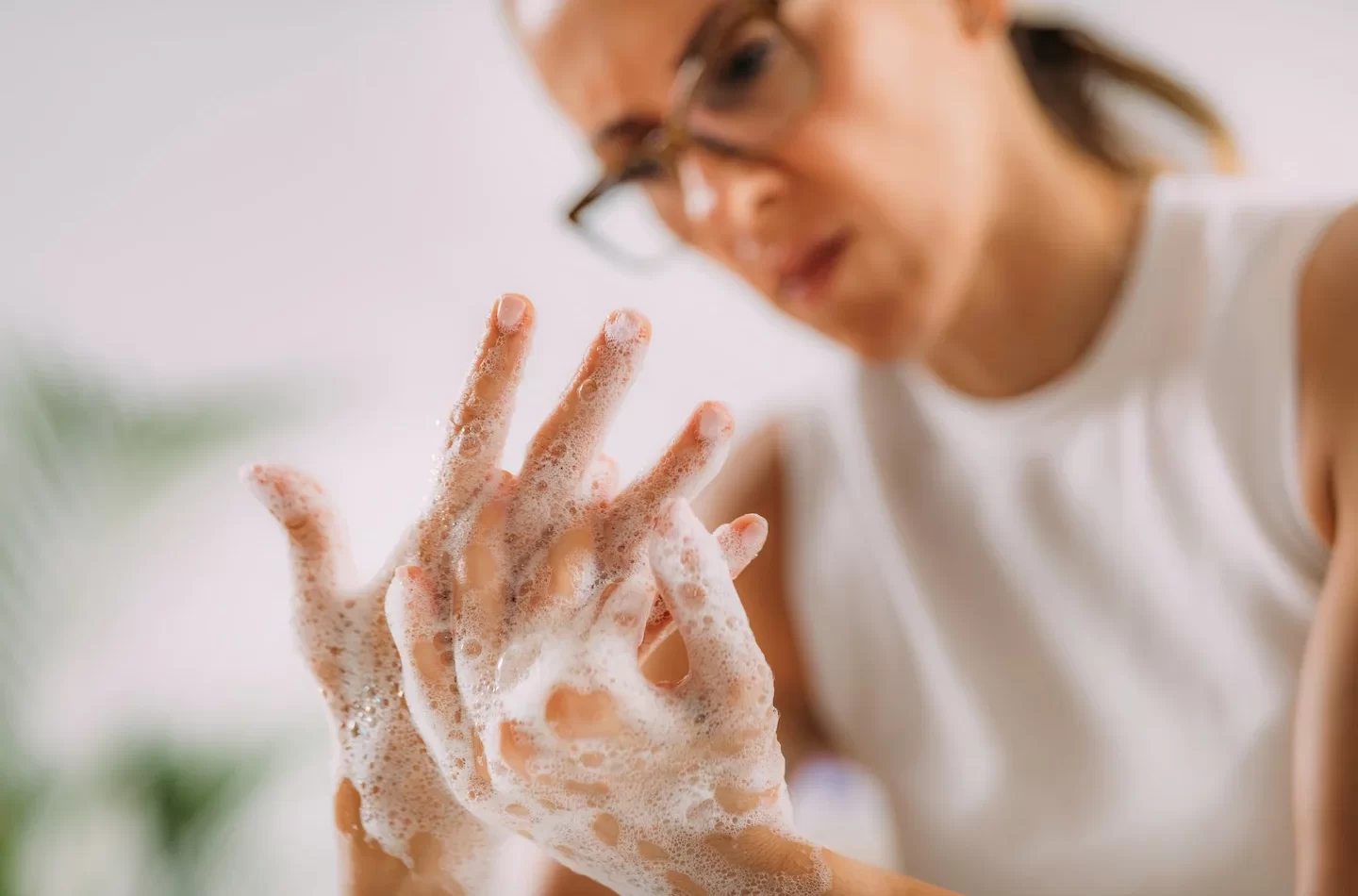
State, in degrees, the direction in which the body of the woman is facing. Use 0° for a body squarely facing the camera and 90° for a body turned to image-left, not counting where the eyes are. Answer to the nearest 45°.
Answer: approximately 45°

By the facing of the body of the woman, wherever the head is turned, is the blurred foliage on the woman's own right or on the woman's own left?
on the woman's own right
